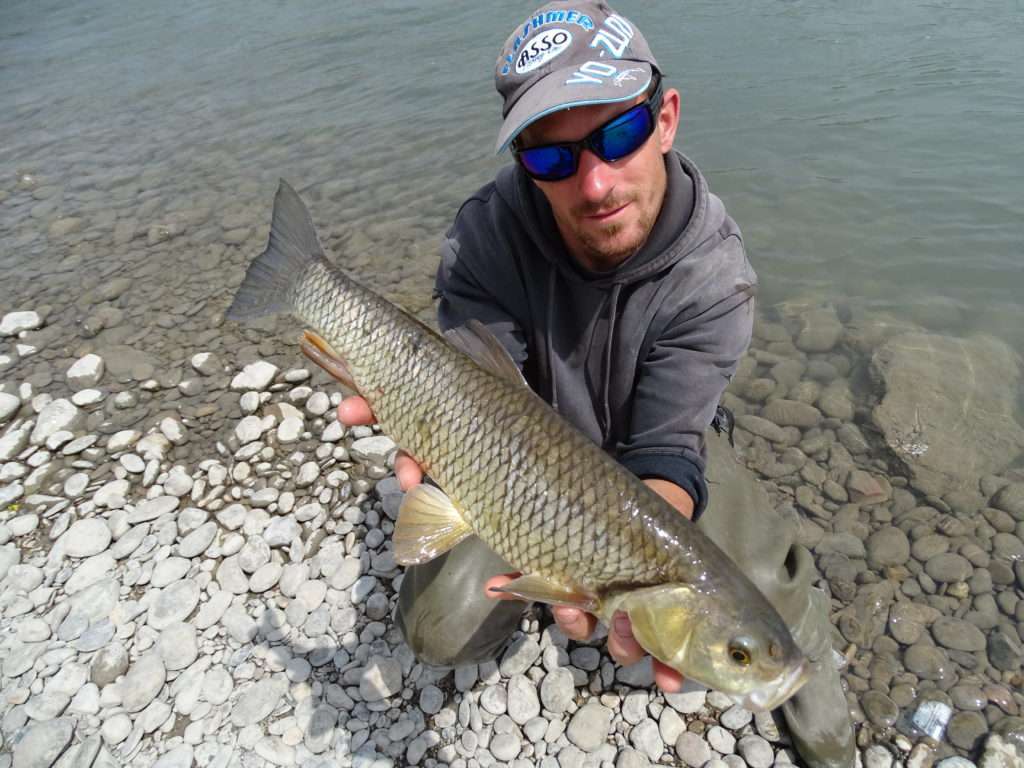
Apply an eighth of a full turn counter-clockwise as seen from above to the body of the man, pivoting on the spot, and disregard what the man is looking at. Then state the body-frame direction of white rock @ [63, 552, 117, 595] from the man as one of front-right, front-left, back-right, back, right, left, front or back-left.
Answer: back-right

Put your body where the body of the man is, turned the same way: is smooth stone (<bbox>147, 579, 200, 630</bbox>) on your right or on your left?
on your right

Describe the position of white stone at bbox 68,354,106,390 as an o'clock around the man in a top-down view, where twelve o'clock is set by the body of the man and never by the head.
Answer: The white stone is roughly at 4 o'clock from the man.

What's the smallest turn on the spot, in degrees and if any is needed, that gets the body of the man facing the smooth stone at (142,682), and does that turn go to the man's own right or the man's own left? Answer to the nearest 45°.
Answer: approximately 90° to the man's own right

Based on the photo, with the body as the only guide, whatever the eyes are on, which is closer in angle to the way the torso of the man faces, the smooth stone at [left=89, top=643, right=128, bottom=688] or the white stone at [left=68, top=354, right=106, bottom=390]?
the smooth stone

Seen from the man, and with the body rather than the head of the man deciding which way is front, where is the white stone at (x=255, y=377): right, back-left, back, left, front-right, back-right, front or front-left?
back-right

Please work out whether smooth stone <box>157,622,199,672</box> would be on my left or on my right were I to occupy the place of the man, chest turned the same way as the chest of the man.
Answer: on my right

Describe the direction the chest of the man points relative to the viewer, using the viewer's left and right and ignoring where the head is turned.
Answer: facing the viewer
